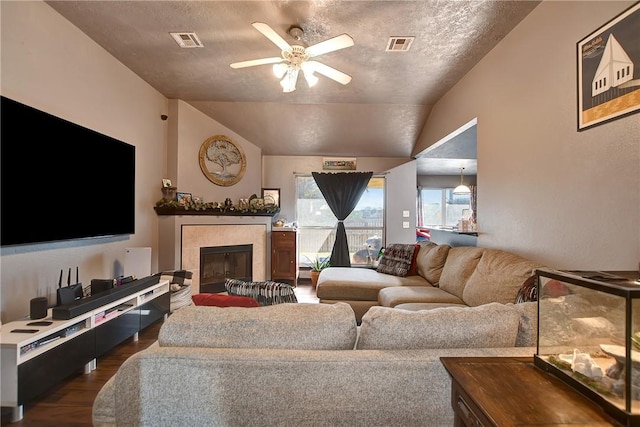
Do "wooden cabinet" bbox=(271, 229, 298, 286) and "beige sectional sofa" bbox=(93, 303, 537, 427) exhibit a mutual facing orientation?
yes

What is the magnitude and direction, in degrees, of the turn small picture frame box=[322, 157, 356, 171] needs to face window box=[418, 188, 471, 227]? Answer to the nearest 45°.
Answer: approximately 135° to its left

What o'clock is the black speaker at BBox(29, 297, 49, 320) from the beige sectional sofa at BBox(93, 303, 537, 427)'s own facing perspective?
The black speaker is roughly at 10 o'clock from the beige sectional sofa.

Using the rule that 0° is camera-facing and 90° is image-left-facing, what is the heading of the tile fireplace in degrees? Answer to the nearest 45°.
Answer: approximately 315°

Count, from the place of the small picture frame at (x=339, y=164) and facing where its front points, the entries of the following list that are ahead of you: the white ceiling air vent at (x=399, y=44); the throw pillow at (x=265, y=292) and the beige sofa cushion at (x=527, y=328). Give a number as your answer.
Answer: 3

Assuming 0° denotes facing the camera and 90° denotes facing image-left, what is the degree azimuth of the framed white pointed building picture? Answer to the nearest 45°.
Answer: approximately 45°

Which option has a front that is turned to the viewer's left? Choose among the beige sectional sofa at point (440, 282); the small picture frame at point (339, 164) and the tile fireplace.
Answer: the beige sectional sofa

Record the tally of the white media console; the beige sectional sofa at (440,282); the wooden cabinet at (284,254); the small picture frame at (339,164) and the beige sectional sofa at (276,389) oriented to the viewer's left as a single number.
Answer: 1

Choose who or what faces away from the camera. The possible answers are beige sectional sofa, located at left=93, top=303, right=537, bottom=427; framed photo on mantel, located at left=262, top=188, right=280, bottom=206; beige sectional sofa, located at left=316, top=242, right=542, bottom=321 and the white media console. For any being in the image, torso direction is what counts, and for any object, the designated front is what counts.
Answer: beige sectional sofa, located at left=93, top=303, right=537, bottom=427

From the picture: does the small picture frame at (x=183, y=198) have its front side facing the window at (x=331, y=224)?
no

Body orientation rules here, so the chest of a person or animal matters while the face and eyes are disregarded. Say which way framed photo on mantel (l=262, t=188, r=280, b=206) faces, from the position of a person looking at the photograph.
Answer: facing the viewer

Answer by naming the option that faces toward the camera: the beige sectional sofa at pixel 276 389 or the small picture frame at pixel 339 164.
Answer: the small picture frame

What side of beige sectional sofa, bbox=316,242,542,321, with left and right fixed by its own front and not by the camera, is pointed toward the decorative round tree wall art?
front

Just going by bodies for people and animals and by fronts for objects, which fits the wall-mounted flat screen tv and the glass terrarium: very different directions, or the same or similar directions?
very different directions

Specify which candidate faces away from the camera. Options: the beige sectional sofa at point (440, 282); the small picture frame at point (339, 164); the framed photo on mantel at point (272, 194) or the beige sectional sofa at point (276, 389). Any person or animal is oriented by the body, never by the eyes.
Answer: the beige sectional sofa at point (276, 389)

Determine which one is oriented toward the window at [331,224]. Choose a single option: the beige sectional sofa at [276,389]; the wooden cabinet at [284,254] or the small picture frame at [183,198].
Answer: the beige sectional sofa

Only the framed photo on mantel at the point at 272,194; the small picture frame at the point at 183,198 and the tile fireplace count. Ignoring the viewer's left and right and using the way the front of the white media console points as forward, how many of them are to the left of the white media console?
3

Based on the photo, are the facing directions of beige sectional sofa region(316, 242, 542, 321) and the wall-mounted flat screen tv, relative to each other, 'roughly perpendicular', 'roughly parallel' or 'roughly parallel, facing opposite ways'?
roughly parallel, facing opposite ways

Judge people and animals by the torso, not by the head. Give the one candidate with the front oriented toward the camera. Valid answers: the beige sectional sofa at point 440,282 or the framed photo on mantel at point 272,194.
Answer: the framed photo on mantel

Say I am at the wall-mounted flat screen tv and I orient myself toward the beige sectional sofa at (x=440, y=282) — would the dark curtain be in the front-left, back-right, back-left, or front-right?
front-left

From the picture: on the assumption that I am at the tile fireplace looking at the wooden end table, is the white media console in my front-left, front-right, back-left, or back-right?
front-right

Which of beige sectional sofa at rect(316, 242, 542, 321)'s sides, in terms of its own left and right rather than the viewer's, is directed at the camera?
left

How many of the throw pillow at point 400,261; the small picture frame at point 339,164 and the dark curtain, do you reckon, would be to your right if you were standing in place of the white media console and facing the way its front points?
0

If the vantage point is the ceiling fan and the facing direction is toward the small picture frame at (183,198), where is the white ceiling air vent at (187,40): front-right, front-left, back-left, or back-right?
front-left

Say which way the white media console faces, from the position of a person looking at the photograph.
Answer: facing the viewer and to the right of the viewer
